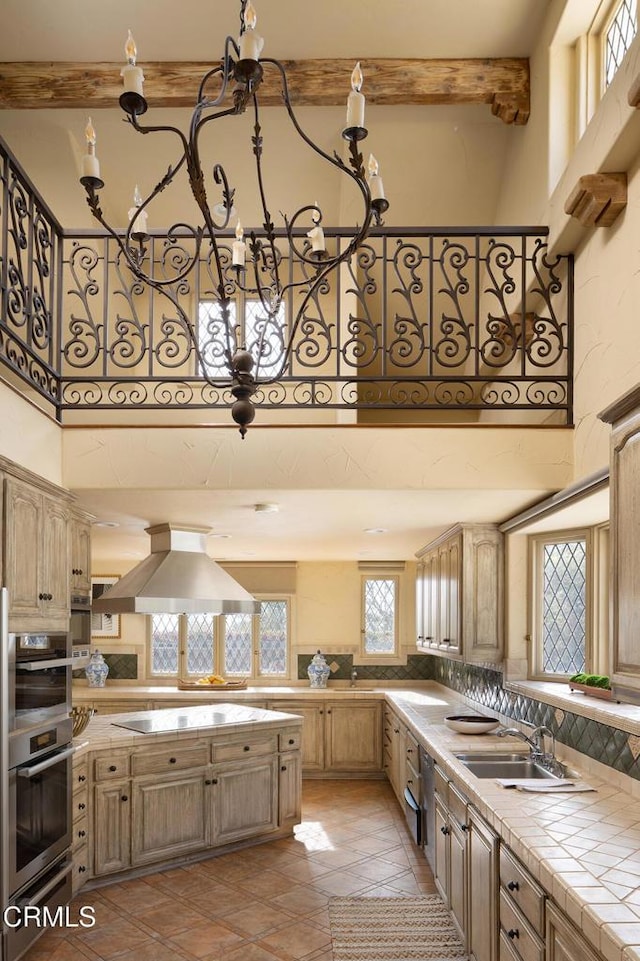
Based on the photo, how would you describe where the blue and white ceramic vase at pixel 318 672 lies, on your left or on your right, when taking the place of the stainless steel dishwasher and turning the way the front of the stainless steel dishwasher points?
on your right

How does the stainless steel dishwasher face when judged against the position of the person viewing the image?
facing to the left of the viewer

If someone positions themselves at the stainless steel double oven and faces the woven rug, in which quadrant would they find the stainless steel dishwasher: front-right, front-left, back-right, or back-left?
front-left

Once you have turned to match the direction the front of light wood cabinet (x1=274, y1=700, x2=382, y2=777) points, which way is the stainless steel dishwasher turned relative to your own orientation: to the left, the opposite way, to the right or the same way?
to the right

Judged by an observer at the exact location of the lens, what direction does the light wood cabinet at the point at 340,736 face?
facing the viewer

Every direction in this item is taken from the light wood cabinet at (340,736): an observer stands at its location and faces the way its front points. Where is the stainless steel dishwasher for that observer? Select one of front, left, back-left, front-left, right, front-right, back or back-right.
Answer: front

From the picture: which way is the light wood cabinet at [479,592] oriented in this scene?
to the viewer's left

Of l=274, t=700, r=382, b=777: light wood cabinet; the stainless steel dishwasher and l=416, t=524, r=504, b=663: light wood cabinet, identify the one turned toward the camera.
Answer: l=274, t=700, r=382, b=777: light wood cabinet

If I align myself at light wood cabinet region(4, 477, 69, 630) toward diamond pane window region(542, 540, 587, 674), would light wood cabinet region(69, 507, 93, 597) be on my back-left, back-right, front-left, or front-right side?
front-left

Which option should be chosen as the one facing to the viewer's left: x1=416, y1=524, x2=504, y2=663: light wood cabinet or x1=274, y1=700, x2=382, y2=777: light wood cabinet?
x1=416, y1=524, x2=504, y2=663: light wood cabinet

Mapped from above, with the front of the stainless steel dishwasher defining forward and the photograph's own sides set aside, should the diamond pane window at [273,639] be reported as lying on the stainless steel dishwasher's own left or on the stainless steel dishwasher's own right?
on the stainless steel dishwasher's own right
